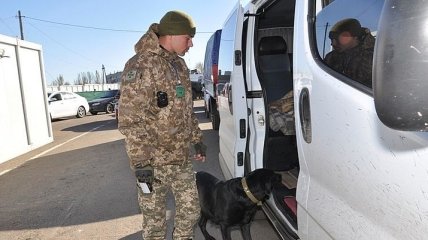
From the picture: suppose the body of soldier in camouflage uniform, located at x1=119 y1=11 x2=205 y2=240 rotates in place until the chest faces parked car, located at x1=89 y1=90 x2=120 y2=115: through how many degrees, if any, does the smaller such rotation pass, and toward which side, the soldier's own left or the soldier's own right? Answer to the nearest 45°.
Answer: approximately 135° to the soldier's own left

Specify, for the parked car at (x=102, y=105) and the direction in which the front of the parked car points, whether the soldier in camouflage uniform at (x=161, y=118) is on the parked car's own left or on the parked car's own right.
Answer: on the parked car's own left

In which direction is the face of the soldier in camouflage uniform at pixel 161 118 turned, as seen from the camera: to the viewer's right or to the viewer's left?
to the viewer's right

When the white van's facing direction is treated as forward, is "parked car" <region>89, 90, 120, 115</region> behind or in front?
behind

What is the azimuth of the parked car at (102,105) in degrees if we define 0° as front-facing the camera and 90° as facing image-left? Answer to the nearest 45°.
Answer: approximately 45°

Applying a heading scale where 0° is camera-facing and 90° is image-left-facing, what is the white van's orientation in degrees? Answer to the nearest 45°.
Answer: approximately 315°
